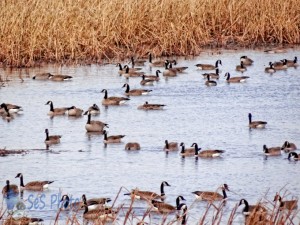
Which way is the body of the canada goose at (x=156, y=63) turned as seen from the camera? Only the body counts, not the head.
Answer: to the viewer's left

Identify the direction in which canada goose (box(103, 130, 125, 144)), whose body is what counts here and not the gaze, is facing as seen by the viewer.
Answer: to the viewer's left

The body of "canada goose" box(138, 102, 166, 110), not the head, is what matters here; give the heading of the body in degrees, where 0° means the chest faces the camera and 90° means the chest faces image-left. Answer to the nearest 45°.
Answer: approximately 90°

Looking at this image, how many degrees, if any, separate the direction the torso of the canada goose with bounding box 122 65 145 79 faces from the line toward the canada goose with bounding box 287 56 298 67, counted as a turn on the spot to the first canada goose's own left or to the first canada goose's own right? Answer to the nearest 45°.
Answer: approximately 180°

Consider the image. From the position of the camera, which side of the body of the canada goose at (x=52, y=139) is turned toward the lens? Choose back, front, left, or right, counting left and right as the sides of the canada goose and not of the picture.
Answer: left
